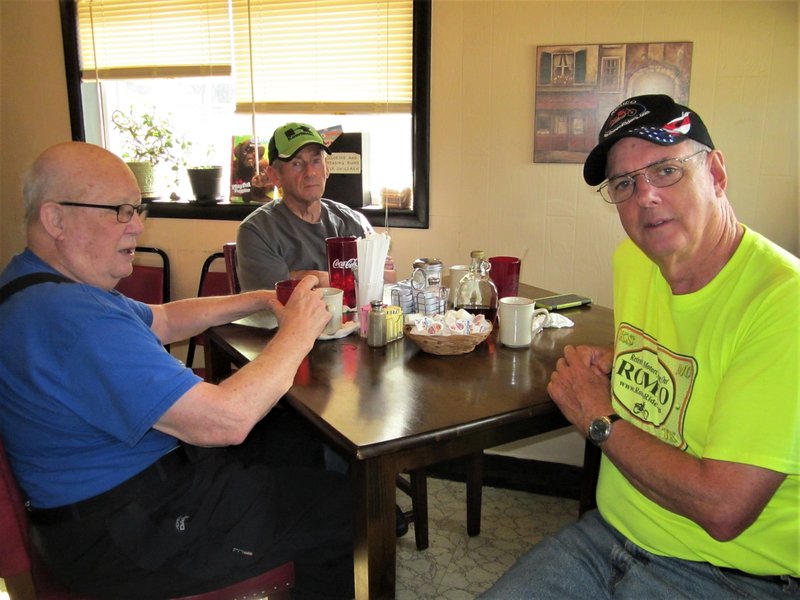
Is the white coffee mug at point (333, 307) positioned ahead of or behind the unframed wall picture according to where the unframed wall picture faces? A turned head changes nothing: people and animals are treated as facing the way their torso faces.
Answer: ahead

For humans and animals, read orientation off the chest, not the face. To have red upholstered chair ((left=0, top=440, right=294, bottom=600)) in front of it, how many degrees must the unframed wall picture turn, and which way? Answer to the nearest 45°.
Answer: approximately 45° to its right

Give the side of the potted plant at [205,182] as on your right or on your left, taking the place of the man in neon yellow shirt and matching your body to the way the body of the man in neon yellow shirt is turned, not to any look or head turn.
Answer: on your right

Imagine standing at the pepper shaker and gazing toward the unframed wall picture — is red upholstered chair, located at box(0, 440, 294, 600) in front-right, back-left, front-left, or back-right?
back-left

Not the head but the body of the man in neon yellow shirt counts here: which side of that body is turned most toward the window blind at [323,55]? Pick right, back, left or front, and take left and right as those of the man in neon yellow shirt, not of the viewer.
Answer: right

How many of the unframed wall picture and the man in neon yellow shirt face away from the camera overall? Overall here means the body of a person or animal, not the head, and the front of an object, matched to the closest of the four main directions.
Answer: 0

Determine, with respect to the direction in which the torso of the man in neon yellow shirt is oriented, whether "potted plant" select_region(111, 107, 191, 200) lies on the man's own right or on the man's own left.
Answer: on the man's own right

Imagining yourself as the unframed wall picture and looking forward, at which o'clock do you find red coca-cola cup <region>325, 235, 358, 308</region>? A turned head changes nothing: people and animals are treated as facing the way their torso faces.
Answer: The red coca-cola cup is roughly at 1 o'clock from the unframed wall picture.

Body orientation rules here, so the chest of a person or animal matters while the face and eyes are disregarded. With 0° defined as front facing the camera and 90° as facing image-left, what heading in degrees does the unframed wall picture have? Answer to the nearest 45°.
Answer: approximately 0°
